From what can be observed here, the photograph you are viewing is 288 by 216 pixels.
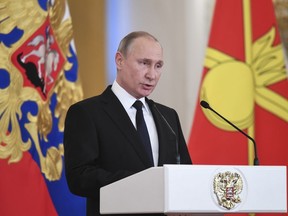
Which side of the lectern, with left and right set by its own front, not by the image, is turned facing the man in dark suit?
back

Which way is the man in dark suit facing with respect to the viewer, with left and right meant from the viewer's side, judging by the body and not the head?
facing the viewer and to the right of the viewer

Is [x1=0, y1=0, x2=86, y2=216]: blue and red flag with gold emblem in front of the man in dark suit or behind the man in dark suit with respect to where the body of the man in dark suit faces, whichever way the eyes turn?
behind

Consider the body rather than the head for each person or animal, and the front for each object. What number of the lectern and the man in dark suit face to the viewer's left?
0

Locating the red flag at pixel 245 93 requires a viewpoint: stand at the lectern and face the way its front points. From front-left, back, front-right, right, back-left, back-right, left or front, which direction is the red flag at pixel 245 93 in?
back-left

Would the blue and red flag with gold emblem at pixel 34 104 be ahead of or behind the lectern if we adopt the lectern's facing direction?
behind

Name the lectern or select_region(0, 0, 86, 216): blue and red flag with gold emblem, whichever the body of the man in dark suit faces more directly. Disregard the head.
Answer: the lectern
